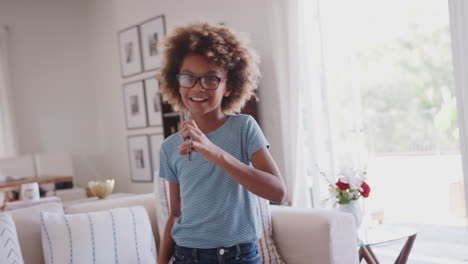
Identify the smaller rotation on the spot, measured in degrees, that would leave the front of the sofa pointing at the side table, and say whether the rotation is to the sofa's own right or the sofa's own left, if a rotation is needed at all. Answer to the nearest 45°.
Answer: approximately 135° to the sofa's own left

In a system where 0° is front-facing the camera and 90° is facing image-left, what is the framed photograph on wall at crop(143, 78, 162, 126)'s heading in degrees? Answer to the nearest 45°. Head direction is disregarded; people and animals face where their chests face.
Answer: approximately 45°

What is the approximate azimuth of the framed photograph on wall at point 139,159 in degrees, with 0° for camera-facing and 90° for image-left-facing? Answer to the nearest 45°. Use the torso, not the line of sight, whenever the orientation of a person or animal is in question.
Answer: approximately 45°

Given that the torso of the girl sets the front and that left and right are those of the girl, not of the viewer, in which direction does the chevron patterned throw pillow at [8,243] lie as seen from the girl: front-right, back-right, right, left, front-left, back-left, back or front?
right

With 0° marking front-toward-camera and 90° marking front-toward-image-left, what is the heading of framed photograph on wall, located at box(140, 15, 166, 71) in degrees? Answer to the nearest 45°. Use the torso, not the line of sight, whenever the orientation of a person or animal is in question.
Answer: approximately 45°

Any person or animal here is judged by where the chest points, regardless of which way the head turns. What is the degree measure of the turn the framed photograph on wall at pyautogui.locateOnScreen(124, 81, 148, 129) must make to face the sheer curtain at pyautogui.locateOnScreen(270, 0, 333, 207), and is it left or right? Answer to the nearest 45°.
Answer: approximately 90° to its left
